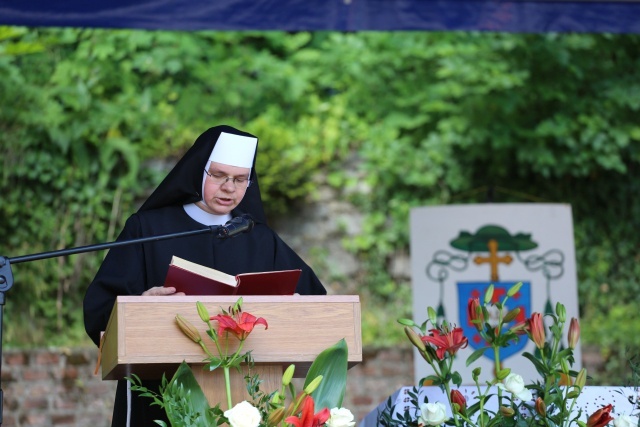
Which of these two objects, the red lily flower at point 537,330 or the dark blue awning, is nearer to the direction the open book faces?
the dark blue awning

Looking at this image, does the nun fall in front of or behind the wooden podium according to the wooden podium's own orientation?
behind

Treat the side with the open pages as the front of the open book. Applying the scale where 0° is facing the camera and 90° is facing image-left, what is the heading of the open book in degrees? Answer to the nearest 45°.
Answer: approximately 180°

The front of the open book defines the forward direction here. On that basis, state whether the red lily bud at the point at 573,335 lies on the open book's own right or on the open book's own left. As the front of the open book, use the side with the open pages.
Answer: on the open book's own right

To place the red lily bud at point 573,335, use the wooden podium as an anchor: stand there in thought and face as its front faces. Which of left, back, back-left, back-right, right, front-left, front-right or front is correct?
left

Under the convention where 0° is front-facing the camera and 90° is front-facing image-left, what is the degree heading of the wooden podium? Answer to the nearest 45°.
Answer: approximately 0°

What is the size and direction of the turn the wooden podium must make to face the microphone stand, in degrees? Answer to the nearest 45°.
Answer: approximately 90° to its right
